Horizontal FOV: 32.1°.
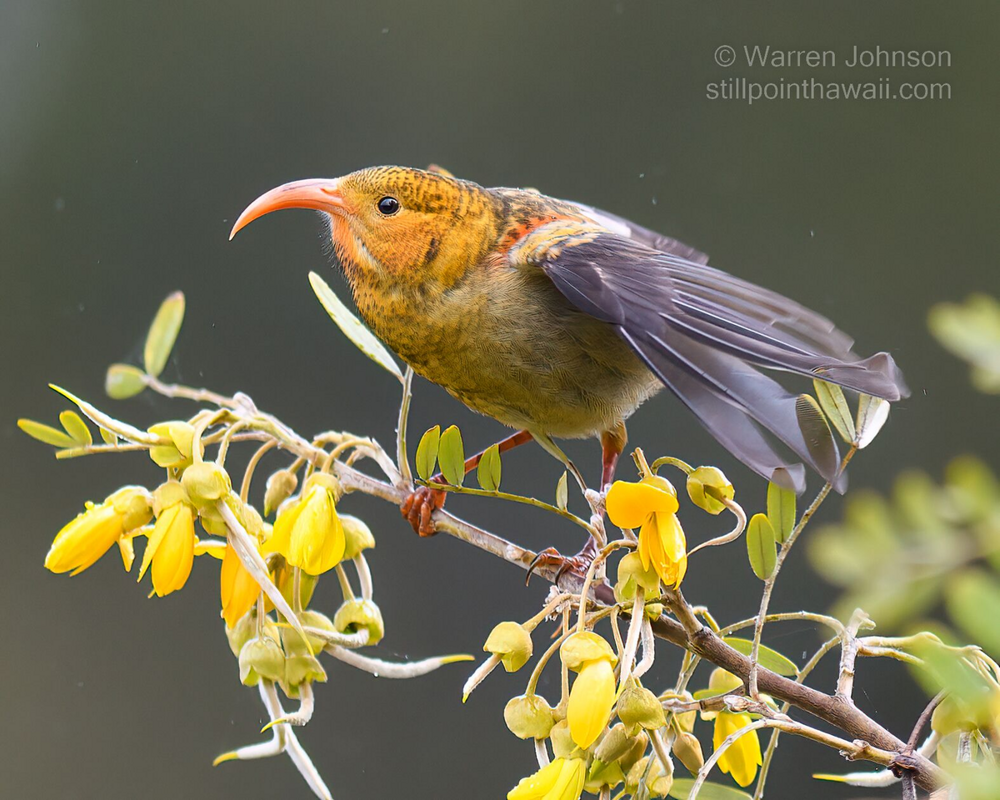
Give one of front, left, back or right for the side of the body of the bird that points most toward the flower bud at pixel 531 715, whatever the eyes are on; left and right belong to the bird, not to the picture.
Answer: left

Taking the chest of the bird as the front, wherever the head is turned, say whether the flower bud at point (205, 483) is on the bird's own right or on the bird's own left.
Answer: on the bird's own right

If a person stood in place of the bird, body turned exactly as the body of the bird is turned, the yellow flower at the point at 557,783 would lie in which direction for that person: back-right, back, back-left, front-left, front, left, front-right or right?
left

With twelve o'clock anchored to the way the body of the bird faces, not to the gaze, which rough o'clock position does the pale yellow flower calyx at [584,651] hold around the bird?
The pale yellow flower calyx is roughly at 9 o'clock from the bird.

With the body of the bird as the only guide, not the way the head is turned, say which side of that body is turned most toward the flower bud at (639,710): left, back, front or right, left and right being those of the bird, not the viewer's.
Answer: left

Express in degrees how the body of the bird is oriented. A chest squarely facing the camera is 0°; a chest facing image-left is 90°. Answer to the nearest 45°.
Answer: approximately 90°
